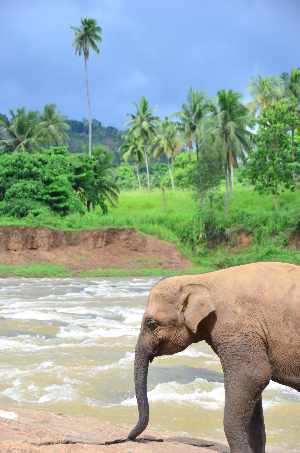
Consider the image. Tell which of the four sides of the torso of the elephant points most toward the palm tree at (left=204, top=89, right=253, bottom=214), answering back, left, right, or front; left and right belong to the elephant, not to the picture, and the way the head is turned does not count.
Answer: right

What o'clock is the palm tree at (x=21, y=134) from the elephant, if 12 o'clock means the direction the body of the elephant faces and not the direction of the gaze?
The palm tree is roughly at 2 o'clock from the elephant.

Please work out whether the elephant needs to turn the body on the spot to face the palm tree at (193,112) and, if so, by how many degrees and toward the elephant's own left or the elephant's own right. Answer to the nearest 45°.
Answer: approximately 90° to the elephant's own right

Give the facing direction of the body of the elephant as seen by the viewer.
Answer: to the viewer's left

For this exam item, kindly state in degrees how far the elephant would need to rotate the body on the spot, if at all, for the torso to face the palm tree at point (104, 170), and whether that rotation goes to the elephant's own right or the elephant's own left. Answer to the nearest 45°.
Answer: approximately 90° to the elephant's own right

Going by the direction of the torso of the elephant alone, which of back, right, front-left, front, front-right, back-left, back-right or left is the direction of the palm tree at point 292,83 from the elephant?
right

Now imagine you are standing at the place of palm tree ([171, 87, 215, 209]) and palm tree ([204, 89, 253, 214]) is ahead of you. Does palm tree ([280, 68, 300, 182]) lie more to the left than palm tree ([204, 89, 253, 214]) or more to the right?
left

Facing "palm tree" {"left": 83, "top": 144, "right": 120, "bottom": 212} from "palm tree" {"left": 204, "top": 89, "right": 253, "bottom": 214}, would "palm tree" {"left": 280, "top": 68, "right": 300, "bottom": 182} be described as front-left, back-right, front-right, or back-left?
back-right
